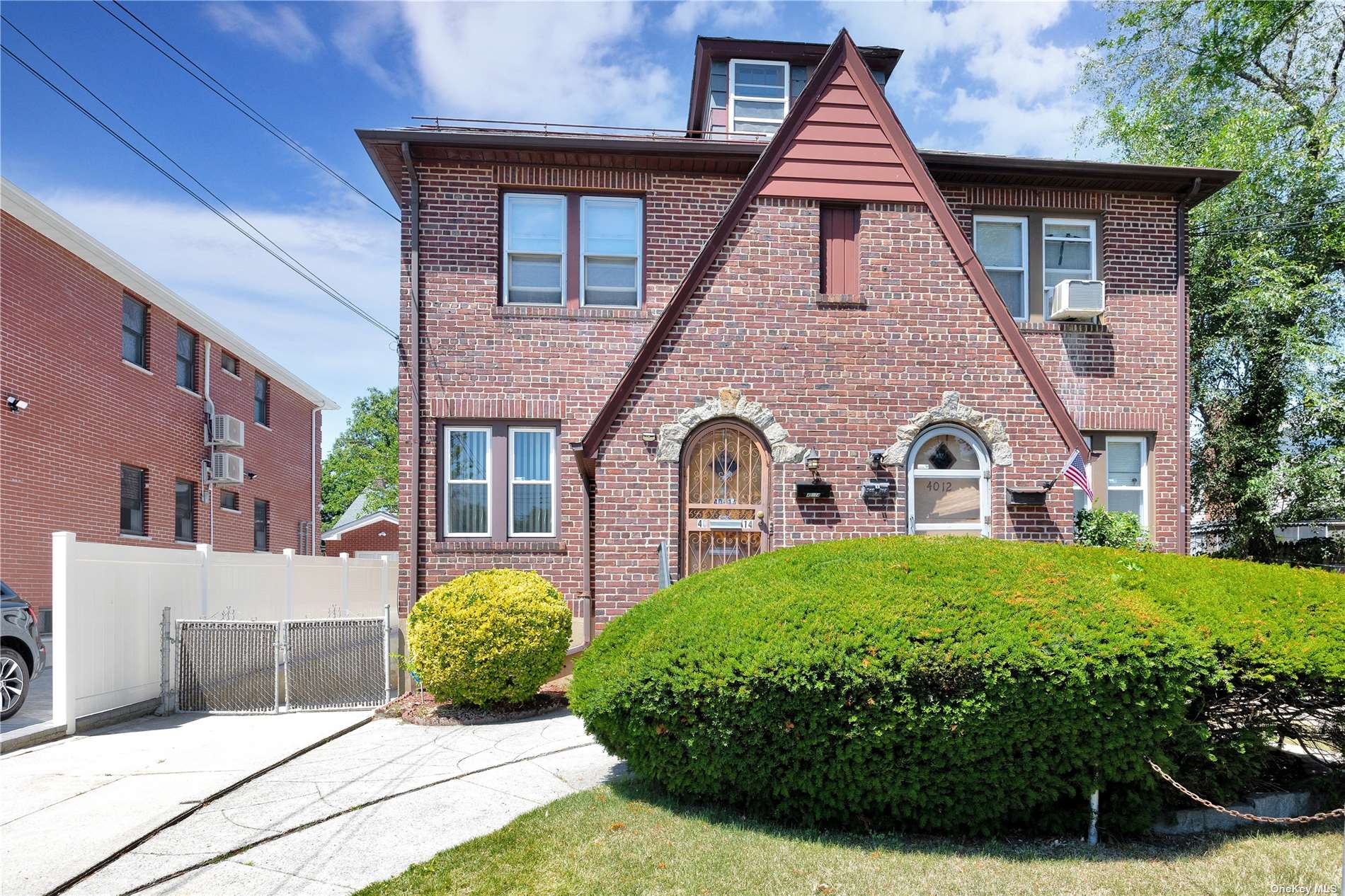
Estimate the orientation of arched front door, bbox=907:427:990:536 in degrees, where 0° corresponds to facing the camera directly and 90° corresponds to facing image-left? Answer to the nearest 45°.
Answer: approximately 0°

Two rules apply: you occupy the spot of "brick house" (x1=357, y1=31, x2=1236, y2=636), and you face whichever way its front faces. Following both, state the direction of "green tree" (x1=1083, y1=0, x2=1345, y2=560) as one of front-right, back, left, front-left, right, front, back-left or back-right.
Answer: back-left

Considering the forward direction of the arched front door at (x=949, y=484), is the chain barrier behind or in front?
in front

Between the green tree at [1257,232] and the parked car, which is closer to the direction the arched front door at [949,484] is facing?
the parked car

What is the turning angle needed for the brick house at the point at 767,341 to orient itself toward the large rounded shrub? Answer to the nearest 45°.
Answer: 0° — it already faces it

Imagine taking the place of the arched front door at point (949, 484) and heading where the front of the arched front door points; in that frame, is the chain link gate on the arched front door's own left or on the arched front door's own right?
on the arched front door's own right

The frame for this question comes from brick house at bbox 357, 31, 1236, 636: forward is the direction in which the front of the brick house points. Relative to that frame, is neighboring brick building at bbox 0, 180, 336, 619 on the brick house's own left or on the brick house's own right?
on the brick house's own right

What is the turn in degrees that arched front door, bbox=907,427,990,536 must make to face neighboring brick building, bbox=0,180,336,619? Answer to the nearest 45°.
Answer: approximately 90° to its right

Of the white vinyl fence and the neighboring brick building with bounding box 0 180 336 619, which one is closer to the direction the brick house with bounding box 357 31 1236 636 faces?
the white vinyl fence

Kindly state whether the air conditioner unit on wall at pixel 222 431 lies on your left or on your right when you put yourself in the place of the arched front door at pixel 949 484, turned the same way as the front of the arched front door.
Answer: on your right
